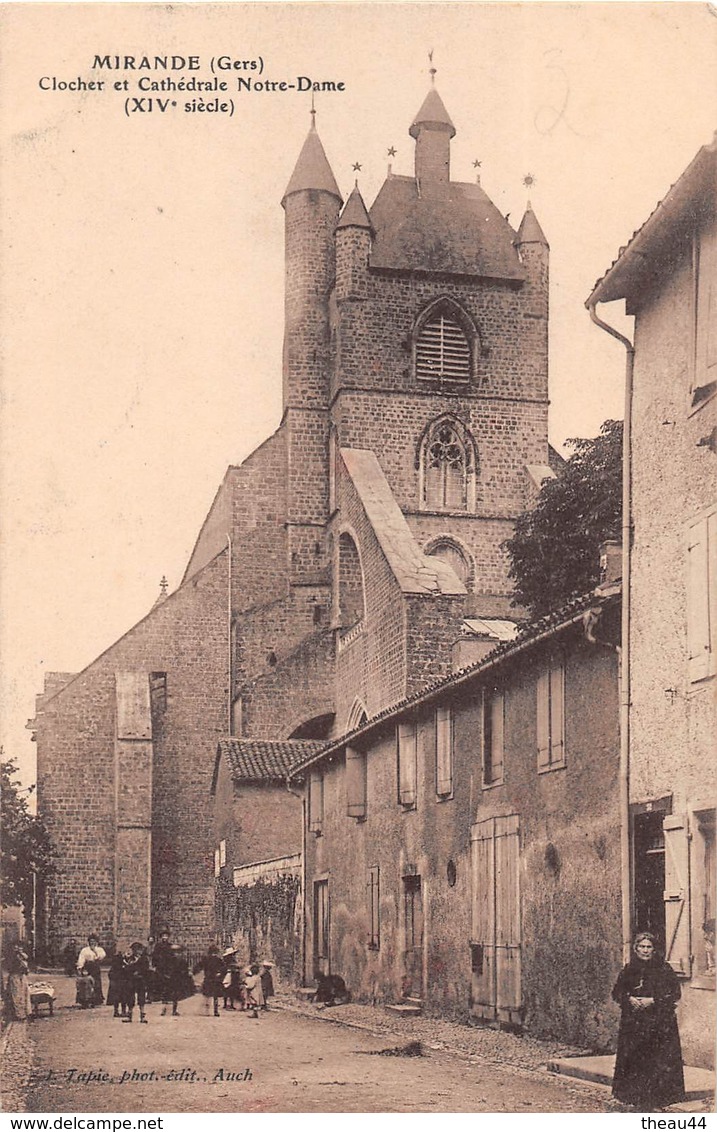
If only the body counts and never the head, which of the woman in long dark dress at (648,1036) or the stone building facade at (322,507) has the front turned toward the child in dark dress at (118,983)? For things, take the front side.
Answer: the stone building facade

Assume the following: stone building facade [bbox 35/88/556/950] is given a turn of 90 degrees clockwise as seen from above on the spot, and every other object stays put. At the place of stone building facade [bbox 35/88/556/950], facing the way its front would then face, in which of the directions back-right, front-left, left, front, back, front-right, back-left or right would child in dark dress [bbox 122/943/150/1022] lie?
left

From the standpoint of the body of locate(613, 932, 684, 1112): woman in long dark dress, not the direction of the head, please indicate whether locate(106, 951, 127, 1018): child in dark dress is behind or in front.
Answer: behind

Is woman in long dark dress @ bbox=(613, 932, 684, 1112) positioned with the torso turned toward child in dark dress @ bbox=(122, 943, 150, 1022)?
no

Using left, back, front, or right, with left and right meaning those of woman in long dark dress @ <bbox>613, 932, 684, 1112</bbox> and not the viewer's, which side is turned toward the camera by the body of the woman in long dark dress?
front

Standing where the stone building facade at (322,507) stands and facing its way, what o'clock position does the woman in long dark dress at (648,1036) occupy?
The woman in long dark dress is roughly at 12 o'clock from the stone building facade.

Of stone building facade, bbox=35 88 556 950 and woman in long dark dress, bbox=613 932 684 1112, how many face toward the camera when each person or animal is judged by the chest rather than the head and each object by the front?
2

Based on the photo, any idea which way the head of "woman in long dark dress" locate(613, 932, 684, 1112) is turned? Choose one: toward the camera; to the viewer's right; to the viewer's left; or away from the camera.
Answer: toward the camera

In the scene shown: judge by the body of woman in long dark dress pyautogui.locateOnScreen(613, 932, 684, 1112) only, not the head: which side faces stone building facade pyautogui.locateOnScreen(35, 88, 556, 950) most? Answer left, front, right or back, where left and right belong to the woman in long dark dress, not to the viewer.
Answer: back

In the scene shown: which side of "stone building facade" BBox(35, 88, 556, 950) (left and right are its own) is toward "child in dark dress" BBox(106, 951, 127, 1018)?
front

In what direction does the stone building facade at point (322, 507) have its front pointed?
toward the camera

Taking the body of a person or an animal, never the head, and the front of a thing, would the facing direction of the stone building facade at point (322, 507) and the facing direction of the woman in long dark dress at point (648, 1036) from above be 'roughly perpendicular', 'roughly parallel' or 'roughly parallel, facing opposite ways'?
roughly parallel
